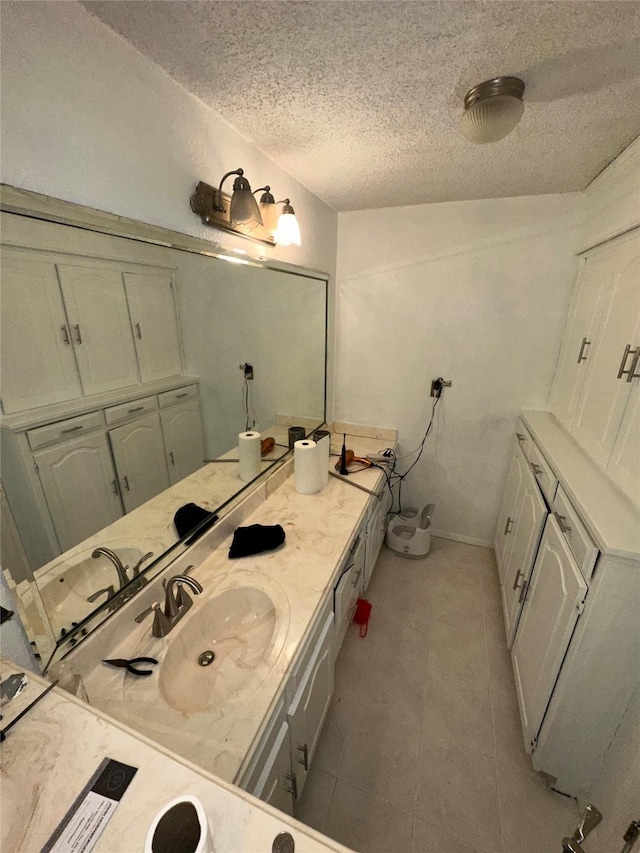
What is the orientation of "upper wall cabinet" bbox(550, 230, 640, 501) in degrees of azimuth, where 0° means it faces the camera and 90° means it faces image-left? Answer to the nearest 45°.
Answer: approximately 90°

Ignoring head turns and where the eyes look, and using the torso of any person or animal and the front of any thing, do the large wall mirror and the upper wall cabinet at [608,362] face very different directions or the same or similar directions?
very different directions

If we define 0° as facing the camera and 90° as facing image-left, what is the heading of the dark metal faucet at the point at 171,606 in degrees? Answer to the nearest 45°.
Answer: approximately 315°

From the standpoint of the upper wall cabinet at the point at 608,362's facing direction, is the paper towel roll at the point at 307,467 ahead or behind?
ahead

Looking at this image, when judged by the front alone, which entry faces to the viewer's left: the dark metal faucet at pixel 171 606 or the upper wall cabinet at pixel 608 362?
the upper wall cabinet

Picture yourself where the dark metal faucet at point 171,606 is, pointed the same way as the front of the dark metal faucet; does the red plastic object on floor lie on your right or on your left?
on your left

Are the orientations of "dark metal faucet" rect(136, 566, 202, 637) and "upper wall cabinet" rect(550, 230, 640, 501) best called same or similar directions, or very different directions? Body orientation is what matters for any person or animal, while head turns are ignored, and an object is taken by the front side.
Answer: very different directions

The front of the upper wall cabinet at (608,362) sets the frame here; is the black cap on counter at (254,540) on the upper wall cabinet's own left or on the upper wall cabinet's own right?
on the upper wall cabinet's own left
